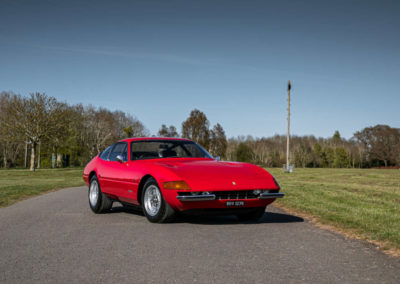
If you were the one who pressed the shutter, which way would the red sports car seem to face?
facing the viewer and to the right of the viewer

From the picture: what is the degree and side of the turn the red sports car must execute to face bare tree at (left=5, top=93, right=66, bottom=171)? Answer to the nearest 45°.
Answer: approximately 180°
